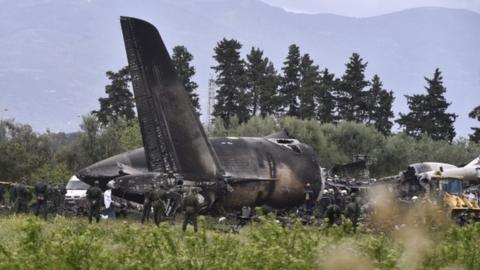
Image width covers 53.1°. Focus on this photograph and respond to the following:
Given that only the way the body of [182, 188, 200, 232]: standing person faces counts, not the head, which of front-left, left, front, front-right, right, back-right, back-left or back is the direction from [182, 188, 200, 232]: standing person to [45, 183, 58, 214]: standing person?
front-left

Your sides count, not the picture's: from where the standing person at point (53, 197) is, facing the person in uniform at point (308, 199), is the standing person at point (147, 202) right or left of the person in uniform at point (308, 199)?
right

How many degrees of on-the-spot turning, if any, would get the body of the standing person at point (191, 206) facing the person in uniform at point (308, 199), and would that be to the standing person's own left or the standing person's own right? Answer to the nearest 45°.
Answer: approximately 45° to the standing person's own right

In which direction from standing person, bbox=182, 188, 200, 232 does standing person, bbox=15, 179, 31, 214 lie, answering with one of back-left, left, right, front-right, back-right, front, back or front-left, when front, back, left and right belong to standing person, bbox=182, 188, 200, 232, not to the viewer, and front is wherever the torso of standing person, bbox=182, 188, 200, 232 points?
front-left

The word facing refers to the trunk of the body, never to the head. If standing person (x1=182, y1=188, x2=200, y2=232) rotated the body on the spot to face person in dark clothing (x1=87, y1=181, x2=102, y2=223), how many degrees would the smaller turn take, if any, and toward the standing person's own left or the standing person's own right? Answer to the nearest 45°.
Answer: approximately 45° to the standing person's own left

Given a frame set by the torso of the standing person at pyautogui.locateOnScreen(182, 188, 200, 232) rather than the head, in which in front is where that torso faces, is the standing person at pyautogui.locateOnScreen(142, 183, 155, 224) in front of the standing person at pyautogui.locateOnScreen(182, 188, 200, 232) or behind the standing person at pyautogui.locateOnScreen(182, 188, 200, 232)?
in front

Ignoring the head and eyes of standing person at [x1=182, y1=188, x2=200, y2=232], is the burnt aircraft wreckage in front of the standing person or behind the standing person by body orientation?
in front

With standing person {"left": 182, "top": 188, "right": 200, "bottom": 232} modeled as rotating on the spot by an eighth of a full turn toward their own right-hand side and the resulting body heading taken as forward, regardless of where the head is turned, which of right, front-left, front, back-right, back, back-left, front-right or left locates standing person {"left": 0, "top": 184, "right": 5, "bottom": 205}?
left

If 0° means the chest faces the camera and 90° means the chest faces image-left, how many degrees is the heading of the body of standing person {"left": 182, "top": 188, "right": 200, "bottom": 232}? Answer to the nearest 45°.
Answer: approximately 180°

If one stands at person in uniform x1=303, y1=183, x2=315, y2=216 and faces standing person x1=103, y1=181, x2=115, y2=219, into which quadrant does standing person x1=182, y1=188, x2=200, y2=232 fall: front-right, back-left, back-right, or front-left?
front-left

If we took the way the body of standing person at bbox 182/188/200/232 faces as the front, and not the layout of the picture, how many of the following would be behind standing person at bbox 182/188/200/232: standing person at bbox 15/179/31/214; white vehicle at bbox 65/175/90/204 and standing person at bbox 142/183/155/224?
0
